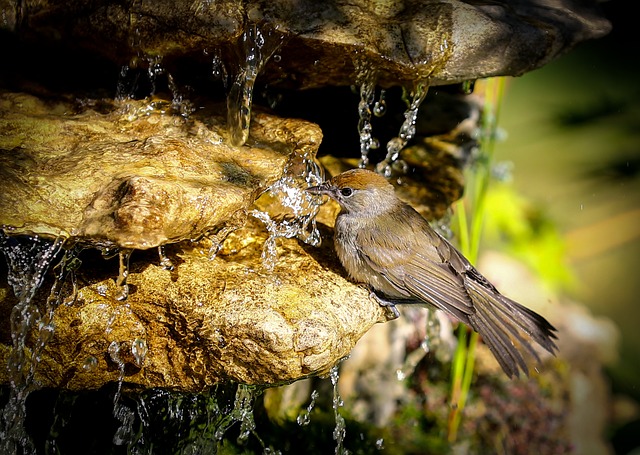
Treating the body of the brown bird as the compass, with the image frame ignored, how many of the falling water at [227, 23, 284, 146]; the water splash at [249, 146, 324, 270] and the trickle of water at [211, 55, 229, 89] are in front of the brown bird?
3

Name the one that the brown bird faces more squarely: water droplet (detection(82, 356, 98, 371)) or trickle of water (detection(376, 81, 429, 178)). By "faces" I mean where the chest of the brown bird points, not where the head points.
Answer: the water droplet

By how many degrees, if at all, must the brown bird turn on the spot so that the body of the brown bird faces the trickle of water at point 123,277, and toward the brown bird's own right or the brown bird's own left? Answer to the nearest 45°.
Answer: approximately 45° to the brown bird's own left

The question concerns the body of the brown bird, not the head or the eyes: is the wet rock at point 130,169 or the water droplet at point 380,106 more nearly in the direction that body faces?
the wet rock

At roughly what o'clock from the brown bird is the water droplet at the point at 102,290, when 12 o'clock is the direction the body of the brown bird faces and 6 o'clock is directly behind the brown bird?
The water droplet is roughly at 11 o'clock from the brown bird.

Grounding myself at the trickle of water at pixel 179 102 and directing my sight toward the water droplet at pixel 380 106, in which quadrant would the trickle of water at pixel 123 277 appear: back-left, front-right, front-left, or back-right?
back-right

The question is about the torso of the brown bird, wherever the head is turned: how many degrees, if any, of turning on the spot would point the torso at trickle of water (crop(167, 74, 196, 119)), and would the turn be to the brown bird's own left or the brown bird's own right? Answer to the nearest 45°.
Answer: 0° — it already faces it

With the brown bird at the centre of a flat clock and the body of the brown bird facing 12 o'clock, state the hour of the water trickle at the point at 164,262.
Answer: The water trickle is roughly at 11 o'clock from the brown bird.

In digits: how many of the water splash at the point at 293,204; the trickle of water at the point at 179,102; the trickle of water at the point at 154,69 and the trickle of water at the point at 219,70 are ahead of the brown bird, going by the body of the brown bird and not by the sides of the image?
4

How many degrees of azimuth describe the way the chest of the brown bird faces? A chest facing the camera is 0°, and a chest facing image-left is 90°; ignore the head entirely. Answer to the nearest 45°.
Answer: approximately 90°

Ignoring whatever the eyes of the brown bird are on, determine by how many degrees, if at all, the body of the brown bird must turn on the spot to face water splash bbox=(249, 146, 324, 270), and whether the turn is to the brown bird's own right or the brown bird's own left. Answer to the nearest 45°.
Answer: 0° — it already faces it
